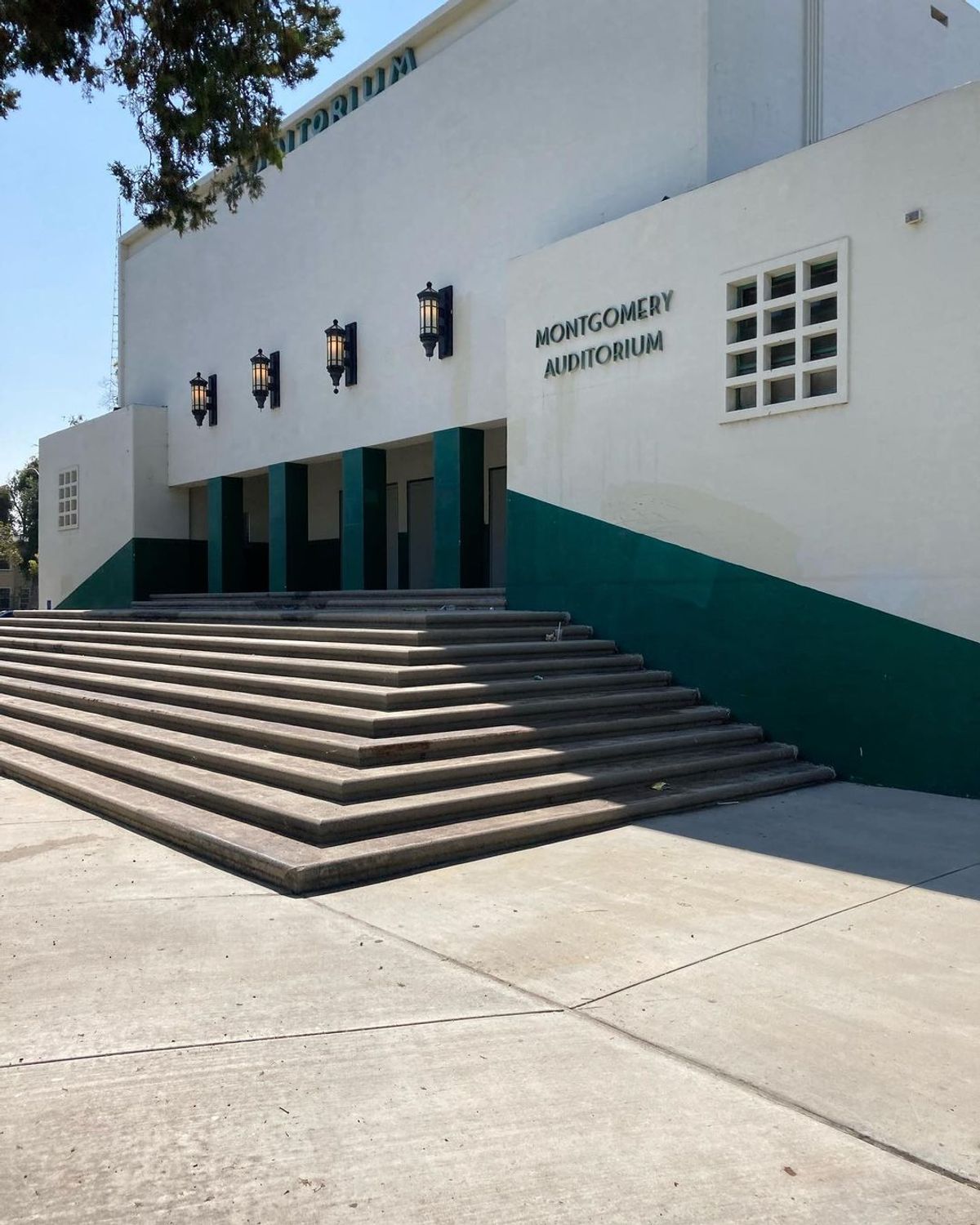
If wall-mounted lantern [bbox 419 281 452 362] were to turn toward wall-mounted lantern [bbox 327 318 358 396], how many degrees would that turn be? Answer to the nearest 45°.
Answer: approximately 90° to its right

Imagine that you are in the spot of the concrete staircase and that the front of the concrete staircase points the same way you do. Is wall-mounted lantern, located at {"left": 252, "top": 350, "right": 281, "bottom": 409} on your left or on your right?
on your right

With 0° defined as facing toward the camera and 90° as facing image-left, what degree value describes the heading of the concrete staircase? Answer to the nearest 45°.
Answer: approximately 45°

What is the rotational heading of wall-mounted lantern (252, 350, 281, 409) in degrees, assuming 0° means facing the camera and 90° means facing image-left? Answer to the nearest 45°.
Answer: approximately 45°

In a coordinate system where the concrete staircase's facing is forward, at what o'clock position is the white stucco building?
The white stucco building is roughly at 6 o'clock from the concrete staircase.

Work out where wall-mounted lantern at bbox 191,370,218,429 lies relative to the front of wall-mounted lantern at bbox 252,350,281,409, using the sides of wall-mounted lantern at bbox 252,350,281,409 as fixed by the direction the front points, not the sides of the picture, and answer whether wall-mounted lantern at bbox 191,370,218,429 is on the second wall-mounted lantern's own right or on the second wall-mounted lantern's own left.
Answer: on the second wall-mounted lantern's own right

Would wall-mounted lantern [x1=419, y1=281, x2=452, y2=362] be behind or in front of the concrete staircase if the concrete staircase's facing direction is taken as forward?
behind
